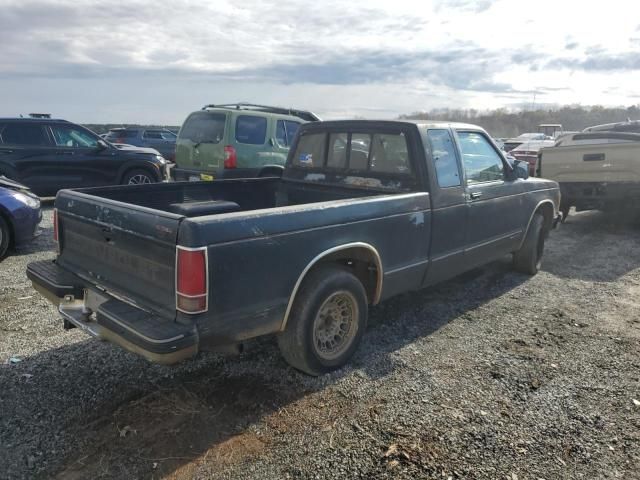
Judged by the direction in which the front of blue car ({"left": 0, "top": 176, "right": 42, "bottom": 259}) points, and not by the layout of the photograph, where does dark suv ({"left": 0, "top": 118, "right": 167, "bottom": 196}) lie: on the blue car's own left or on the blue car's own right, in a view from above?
on the blue car's own left

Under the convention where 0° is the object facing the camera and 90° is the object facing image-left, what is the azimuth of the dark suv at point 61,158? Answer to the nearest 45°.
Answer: approximately 270°

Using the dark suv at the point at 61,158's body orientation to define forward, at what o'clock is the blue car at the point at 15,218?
The blue car is roughly at 3 o'clock from the dark suv.

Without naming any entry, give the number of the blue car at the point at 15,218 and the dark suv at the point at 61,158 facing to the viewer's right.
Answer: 2

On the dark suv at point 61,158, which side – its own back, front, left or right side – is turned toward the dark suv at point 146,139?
left

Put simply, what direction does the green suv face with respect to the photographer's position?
facing away from the viewer and to the right of the viewer

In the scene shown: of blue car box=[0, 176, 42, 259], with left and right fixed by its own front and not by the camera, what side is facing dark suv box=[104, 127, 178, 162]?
left

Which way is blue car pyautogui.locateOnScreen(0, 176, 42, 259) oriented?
to the viewer's right

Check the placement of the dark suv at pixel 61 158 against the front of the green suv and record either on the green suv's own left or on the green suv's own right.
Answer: on the green suv's own left

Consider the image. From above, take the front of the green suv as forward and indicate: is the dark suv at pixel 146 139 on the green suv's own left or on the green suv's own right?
on the green suv's own left
